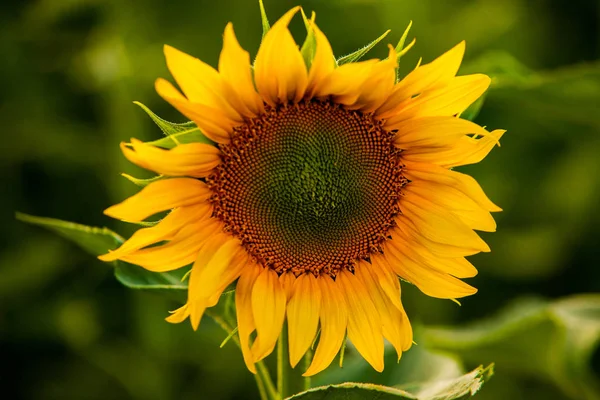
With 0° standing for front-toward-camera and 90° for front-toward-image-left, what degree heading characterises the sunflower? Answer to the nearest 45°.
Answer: approximately 0°
